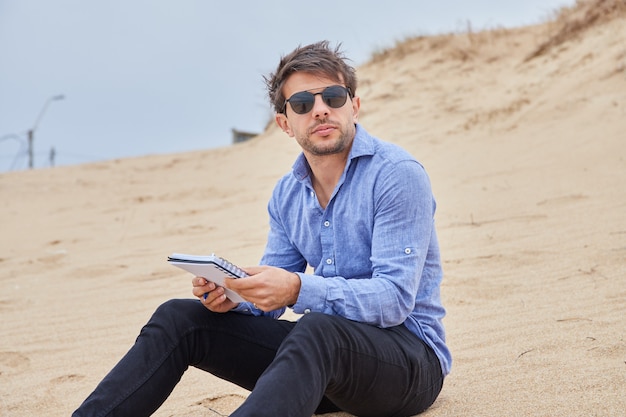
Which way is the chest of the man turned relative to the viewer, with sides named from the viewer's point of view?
facing the viewer and to the left of the viewer
